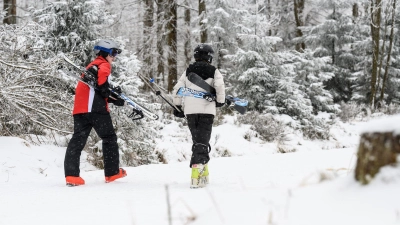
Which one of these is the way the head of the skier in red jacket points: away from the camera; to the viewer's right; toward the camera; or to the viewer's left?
to the viewer's right

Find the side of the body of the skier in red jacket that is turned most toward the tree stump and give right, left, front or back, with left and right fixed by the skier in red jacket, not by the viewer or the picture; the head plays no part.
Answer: right

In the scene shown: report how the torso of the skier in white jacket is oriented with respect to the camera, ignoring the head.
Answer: away from the camera

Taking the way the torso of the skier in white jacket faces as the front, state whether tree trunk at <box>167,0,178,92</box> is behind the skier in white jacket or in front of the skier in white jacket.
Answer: in front

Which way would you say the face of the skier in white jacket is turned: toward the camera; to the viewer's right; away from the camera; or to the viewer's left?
away from the camera

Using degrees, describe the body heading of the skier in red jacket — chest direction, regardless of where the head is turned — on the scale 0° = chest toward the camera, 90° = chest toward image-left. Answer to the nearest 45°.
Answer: approximately 270°

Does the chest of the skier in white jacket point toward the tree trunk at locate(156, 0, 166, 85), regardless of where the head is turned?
yes

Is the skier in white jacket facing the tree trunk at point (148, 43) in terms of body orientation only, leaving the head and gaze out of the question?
yes

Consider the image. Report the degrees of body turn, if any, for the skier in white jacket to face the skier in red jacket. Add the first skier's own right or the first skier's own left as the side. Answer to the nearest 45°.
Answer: approximately 90° to the first skier's own left
